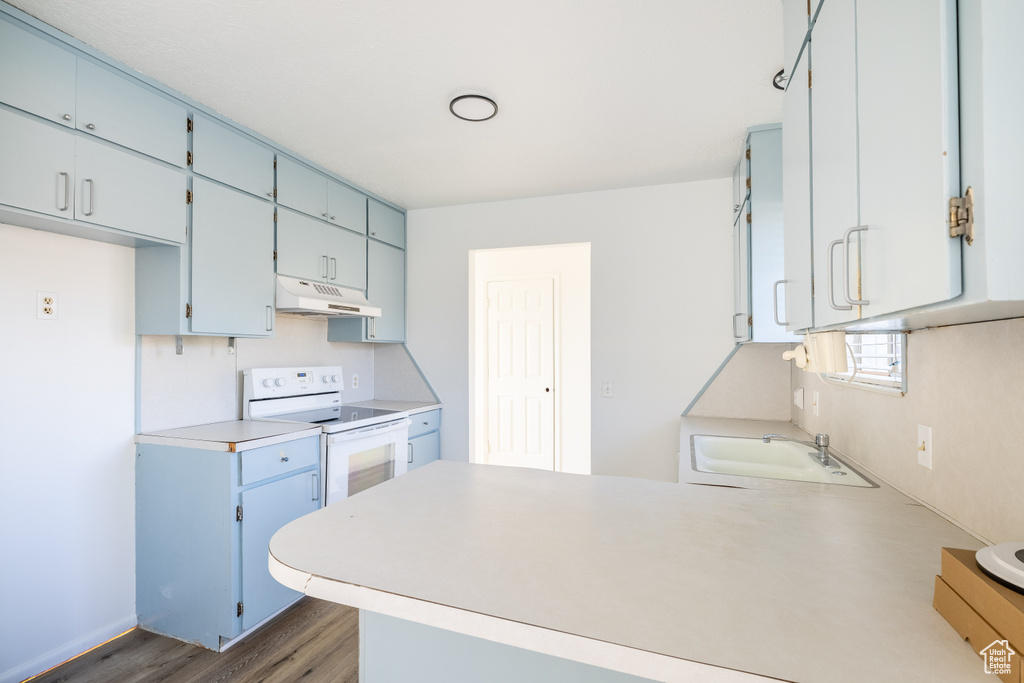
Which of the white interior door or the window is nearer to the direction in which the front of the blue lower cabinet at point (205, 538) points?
the window

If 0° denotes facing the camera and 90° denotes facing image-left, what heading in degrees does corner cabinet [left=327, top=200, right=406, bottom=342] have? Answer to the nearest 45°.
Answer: approximately 315°

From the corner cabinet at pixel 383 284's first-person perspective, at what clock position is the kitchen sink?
The kitchen sink is roughly at 12 o'clock from the corner cabinet.

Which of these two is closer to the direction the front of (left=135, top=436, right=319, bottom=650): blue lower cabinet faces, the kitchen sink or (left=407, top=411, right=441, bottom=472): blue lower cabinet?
the kitchen sink

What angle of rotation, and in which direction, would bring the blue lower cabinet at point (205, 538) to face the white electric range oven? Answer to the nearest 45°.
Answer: approximately 90° to its left

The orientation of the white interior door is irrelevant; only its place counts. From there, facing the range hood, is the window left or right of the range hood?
left

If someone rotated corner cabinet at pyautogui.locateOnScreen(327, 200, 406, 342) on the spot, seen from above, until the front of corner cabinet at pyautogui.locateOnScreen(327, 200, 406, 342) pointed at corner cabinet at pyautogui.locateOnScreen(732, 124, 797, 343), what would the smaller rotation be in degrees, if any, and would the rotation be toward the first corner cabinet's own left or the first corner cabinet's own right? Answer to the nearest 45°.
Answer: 0° — it already faces it

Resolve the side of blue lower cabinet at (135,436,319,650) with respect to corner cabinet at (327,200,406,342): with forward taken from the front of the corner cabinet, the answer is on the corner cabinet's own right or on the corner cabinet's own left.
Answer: on the corner cabinet's own right

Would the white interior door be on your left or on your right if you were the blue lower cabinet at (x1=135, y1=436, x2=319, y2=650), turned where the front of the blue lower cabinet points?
on your left

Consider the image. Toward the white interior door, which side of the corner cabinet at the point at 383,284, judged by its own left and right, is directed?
left

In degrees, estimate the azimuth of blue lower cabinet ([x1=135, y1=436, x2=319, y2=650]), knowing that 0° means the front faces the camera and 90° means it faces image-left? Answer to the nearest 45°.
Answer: approximately 315°
